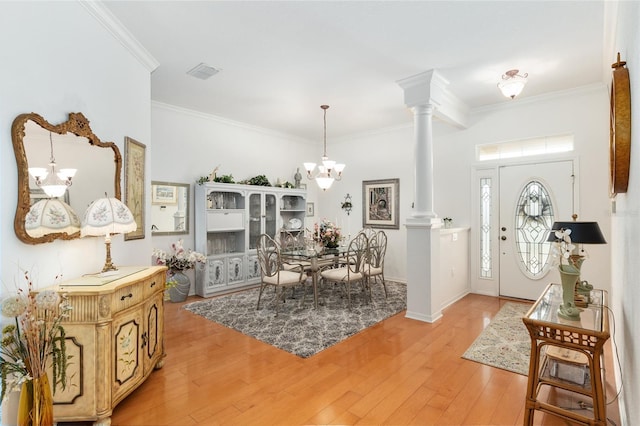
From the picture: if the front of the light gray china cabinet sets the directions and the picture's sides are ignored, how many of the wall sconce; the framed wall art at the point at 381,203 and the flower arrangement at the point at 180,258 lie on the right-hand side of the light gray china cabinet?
1

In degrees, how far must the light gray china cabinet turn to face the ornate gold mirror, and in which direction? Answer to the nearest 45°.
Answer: approximately 45° to its right

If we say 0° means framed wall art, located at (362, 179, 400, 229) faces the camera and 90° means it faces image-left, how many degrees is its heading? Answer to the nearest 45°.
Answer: approximately 45°

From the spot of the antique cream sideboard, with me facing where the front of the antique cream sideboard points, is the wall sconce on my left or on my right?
on my left

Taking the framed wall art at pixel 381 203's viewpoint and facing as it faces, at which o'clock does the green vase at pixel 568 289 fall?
The green vase is roughly at 10 o'clock from the framed wall art.

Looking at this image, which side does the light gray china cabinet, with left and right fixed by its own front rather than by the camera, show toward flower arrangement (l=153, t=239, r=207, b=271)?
right

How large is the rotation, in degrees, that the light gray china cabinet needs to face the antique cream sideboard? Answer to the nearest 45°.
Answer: approximately 45° to its right

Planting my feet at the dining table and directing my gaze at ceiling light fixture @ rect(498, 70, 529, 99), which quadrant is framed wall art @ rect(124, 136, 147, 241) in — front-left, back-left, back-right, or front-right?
back-right
